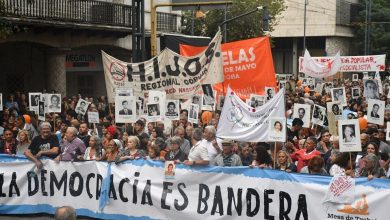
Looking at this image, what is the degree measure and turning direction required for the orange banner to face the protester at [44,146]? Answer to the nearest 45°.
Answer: approximately 45° to its right

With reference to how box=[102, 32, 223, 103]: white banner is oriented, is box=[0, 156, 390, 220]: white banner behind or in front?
in front

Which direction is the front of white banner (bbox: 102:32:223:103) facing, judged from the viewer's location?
facing the viewer

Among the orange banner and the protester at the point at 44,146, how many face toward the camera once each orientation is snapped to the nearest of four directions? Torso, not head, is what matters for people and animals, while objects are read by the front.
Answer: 2

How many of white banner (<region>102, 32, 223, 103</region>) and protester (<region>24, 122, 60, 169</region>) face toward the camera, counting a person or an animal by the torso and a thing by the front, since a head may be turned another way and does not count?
2

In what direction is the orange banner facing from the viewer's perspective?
toward the camera

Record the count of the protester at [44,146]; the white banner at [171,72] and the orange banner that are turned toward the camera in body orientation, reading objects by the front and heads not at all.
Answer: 3

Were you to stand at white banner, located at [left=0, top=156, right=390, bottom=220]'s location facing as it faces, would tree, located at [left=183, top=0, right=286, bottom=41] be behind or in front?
behind

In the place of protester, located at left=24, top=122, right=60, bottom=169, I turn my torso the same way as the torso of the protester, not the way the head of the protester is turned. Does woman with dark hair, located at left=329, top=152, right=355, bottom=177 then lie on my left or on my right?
on my left

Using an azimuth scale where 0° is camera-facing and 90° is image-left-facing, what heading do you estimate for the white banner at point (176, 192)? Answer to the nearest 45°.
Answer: approximately 0°

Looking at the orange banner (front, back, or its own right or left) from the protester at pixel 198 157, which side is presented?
front

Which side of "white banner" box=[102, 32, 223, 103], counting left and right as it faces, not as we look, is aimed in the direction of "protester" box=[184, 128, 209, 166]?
front
